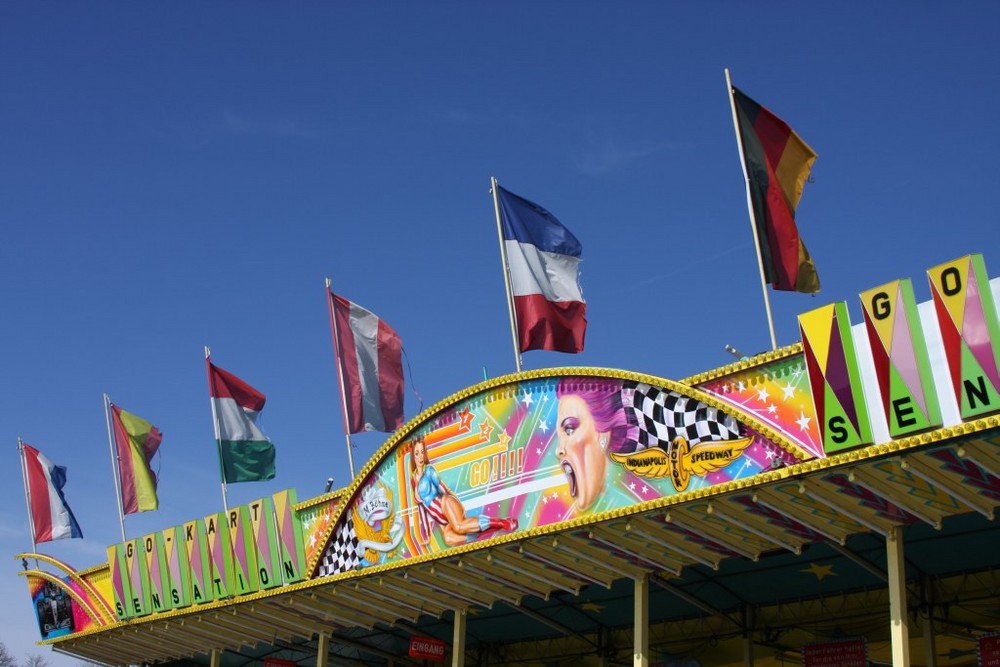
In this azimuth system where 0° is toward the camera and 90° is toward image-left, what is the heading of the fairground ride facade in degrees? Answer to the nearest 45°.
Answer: approximately 45°
